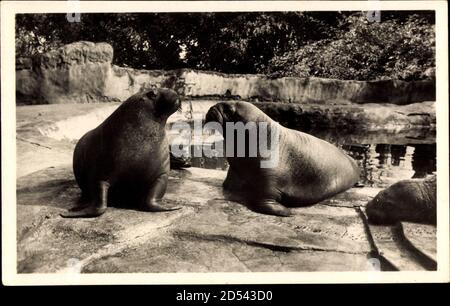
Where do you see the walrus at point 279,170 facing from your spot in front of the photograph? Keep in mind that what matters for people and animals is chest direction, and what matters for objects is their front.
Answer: facing to the left of the viewer

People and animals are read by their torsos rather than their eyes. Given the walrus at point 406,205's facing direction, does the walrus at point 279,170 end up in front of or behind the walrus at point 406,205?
in front

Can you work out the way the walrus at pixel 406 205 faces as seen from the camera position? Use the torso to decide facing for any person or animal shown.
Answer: facing to the left of the viewer

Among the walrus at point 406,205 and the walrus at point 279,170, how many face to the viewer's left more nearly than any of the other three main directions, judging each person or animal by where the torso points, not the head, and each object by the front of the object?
2

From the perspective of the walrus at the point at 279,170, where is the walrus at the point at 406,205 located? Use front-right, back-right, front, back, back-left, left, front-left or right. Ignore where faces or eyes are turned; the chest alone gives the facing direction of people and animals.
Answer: back
